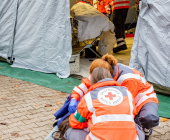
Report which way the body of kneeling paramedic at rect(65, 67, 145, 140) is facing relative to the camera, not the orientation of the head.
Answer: away from the camera

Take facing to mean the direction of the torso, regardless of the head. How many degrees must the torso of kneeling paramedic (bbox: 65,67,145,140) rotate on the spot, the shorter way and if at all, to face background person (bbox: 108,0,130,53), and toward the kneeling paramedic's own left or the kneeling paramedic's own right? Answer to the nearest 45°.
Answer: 0° — they already face them

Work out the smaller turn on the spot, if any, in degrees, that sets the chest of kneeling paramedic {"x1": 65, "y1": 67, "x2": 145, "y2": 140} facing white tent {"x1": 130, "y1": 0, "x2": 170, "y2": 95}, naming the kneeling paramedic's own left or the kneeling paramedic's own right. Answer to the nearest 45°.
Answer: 0° — they already face it

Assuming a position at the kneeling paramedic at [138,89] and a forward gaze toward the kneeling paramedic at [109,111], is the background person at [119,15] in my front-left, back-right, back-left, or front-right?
back-right

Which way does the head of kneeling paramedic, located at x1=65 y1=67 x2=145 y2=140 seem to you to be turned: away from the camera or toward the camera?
away from the camera

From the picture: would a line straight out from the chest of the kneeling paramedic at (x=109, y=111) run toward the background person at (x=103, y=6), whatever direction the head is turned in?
yes

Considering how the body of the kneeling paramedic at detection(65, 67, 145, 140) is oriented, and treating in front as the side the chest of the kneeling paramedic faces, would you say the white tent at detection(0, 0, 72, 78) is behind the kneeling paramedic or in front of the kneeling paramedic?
in front

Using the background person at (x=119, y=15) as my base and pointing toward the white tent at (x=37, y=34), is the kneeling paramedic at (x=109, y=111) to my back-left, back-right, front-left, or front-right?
front-left

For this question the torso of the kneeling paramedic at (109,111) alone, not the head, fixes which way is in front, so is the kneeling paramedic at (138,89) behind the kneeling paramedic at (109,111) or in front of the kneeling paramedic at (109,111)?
in front
